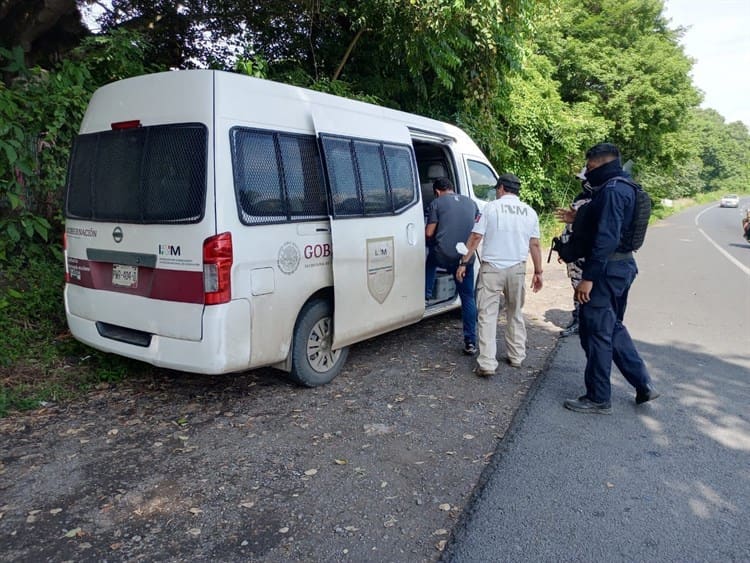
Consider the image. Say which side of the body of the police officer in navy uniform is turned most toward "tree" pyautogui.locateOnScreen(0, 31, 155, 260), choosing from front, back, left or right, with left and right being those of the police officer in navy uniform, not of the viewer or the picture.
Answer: front

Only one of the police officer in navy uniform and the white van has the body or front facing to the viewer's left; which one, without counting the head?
the police officer in navy uniform

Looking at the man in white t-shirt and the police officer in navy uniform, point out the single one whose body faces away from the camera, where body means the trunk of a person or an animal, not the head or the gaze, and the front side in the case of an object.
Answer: the man in white t-shirt

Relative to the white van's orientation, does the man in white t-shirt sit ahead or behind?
ahead

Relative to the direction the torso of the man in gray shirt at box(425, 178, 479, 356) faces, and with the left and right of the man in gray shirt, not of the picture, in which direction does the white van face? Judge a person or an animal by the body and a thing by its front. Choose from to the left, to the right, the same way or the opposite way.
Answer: to the right

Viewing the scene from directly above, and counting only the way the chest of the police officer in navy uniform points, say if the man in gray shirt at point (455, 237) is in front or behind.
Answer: in front

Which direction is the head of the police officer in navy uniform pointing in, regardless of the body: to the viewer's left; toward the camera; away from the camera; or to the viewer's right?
to the viewer's left

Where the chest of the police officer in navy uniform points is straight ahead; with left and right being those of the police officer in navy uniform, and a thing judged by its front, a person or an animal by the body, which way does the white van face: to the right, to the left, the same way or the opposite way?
to the right

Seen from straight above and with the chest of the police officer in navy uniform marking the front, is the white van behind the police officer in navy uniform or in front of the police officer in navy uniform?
in front

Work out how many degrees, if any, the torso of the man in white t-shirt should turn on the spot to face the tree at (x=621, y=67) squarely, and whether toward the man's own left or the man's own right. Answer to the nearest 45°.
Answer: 0° — they already face it

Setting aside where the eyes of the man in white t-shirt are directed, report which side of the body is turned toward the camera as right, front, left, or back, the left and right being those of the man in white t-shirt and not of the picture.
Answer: back

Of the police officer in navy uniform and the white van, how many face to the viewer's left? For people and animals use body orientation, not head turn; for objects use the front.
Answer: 1

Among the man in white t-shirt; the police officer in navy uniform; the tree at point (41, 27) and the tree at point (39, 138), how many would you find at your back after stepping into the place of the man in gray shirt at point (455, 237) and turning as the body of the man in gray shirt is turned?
2

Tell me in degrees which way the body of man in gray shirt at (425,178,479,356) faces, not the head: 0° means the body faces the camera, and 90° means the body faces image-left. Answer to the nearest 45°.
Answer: approximately 135°

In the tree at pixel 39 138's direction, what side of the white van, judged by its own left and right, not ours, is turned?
left

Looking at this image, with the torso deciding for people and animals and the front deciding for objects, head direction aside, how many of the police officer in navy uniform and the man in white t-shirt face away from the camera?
1

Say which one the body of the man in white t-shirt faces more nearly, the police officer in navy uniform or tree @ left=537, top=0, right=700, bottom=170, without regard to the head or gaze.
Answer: the tree

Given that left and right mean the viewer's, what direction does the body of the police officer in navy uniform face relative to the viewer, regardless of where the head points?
facing to the left of the viewer
